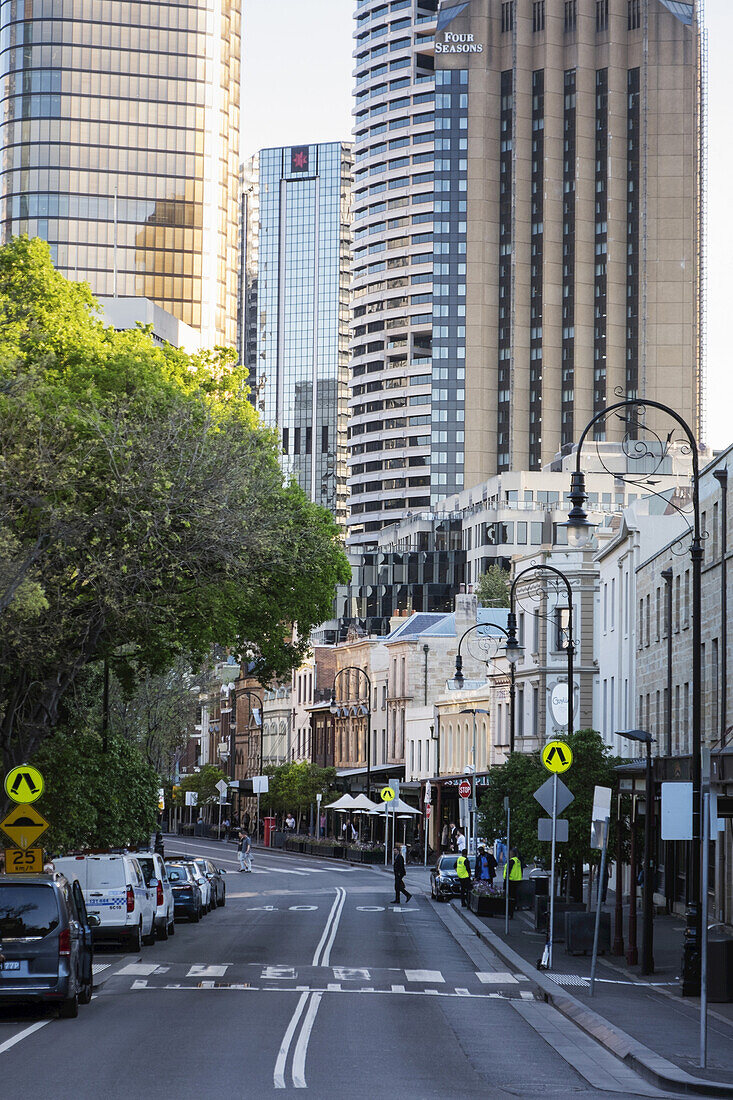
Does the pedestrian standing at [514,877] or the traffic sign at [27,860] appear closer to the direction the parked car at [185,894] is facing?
the pedestrian standing

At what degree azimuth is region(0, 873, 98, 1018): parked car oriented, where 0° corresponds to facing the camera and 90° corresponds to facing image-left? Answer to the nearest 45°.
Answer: approximately 180°

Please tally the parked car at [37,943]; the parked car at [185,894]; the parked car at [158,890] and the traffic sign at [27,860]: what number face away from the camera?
3

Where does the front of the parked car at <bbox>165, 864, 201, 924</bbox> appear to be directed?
away from the camera

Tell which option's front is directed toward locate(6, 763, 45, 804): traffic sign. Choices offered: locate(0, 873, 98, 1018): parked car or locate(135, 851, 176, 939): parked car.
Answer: locate(0, 873, 98, 1018): parked car

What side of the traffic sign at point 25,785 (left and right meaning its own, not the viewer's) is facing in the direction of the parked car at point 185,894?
back

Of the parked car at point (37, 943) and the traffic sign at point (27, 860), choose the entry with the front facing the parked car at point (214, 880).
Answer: the parked car at point (37, 943)

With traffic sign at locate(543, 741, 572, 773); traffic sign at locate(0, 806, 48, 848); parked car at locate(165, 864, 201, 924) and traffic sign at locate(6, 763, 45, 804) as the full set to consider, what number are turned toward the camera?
3

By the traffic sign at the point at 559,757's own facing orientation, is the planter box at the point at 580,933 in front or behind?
behind

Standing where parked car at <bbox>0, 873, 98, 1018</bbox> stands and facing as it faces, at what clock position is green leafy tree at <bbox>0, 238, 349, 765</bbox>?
The green leafy tree is roughly at 12 o'clock from the parked car.

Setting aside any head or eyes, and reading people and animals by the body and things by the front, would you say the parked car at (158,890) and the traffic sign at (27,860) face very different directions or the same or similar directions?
very different directions

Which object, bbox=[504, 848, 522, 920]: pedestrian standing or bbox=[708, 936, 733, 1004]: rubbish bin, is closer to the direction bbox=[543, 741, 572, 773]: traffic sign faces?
the rubbish bin

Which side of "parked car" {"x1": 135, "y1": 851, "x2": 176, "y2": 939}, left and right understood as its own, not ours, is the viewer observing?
back

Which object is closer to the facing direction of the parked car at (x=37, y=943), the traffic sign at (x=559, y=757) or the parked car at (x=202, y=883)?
the parked car
